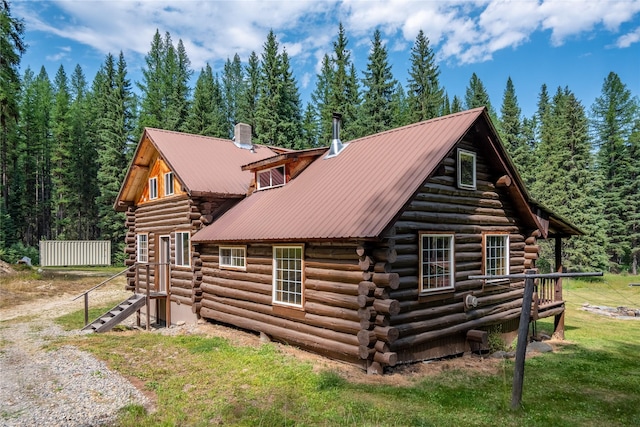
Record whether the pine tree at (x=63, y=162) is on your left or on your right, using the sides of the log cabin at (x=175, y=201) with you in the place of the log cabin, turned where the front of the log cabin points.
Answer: on your right

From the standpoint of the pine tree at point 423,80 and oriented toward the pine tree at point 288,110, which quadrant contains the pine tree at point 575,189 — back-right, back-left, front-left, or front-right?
back-left

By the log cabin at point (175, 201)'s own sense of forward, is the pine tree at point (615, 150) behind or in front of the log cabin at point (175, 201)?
behind

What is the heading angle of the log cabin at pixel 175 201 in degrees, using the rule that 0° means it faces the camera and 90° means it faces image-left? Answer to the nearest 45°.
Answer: approximately 45°
